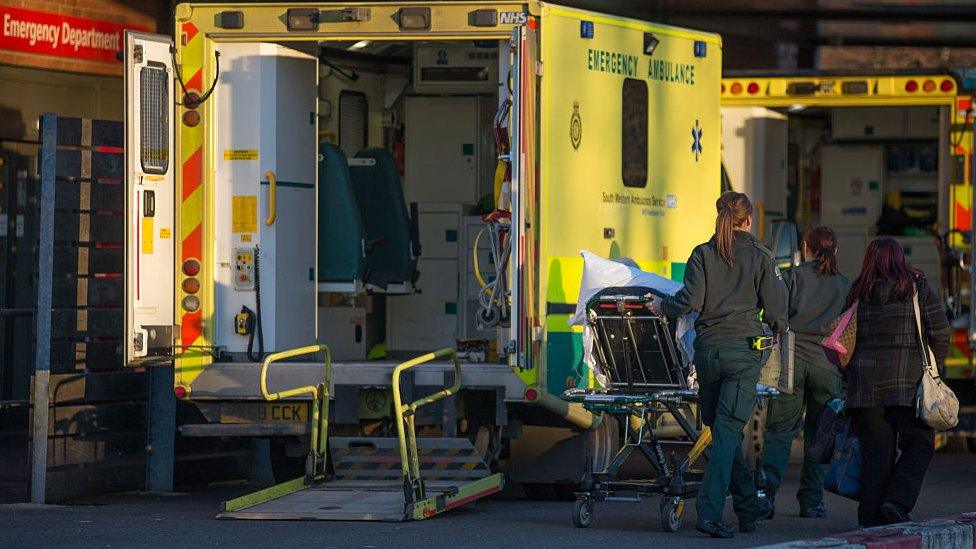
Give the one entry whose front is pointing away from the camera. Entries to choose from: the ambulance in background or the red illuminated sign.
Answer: the ambulance in background

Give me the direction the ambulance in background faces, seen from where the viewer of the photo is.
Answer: facing away from the viewer

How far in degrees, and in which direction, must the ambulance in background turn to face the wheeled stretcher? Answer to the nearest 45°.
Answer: approximately 180°

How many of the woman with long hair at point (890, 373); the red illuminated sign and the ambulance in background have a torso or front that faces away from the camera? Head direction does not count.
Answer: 2

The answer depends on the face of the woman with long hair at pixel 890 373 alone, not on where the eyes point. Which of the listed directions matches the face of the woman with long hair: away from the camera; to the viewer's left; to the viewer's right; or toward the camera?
away from the camera

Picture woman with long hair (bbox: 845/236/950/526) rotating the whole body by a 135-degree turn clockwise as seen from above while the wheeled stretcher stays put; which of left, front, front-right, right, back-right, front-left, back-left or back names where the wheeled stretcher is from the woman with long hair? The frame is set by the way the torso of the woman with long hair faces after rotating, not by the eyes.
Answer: back-right

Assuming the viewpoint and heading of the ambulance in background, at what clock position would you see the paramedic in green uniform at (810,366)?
The paramedic in green uniform is roughly at 6 o'clock from the ambulance in background.

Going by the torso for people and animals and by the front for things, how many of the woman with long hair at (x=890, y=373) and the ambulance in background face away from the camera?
2

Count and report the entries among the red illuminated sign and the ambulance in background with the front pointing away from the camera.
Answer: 1

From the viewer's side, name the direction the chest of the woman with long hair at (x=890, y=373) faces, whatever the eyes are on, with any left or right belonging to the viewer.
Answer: facing away from the viewer

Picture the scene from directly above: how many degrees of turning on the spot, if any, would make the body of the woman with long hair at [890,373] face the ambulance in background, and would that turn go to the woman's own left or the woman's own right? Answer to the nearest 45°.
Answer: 0° — they already face it

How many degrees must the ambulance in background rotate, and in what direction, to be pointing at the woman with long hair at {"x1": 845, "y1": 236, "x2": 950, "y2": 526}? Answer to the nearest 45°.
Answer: approximately 180°

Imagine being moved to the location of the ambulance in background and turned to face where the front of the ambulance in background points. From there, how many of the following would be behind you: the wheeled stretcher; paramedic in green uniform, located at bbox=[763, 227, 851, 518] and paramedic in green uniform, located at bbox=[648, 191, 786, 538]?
3
